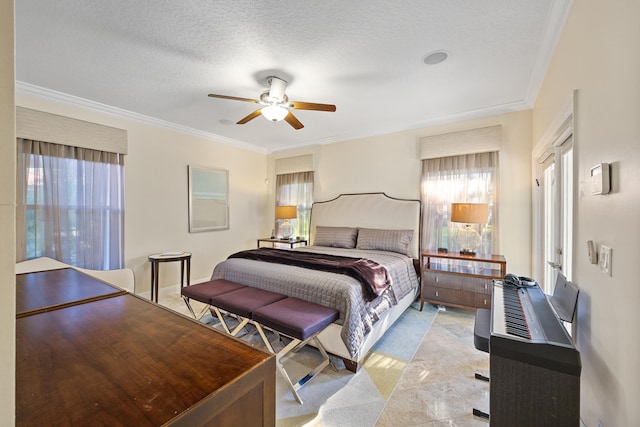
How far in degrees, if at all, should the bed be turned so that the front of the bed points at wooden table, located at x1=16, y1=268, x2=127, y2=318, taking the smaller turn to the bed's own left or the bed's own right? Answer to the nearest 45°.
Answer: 0° — it already faces it

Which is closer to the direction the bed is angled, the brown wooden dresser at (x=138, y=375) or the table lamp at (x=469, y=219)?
the brown wooden dresser

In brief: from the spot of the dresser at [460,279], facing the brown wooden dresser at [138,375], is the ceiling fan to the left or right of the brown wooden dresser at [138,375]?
right

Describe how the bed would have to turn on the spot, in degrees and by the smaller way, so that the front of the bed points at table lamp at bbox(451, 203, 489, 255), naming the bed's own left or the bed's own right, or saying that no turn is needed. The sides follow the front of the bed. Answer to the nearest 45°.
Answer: approximately 135° to the bed's own left

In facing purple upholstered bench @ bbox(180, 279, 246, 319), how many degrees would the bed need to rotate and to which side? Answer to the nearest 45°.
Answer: approximately 45° to its right

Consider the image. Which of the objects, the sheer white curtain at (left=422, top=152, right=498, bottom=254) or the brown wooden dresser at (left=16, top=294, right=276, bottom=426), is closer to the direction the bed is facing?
the brown wooden dresser

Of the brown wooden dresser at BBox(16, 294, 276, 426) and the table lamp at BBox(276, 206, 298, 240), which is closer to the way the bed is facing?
the brown wooden dresser

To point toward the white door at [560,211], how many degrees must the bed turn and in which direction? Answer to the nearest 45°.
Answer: approximately 90° to its left

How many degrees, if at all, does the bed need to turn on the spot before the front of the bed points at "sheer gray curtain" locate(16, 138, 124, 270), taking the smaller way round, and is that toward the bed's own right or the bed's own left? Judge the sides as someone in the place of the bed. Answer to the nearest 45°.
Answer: approximately 45° to the bed's own right

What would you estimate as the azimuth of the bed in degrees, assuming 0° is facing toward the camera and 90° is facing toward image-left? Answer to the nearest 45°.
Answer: approximately 45°
